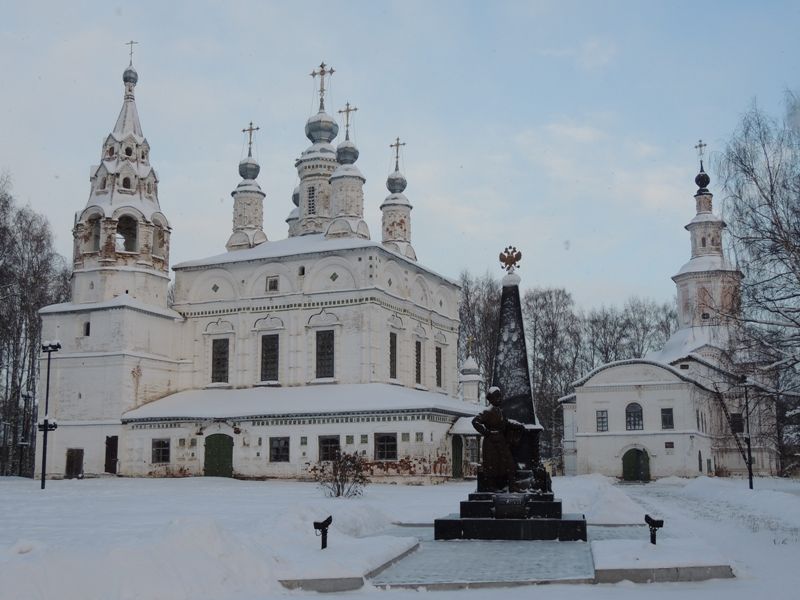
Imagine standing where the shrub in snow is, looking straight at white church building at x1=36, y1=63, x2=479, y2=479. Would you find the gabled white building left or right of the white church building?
right

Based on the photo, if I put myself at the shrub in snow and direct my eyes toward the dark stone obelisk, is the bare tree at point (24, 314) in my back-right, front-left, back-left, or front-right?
back-right

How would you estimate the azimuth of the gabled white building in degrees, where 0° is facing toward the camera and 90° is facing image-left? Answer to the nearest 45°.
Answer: approximately 0°

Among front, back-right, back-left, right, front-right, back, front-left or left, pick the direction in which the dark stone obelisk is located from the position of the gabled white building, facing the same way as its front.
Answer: front

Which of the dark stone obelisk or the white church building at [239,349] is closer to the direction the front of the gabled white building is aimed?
the dark stone obelisk

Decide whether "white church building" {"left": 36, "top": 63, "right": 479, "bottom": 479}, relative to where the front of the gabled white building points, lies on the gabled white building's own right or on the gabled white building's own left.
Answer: on the gabled white building's own right

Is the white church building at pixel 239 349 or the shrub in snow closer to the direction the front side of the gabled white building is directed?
the shrub in snow

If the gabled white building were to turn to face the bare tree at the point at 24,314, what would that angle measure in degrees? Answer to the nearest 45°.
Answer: approximately 90° to its right

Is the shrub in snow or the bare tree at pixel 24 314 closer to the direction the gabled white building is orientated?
the shrub in snow
